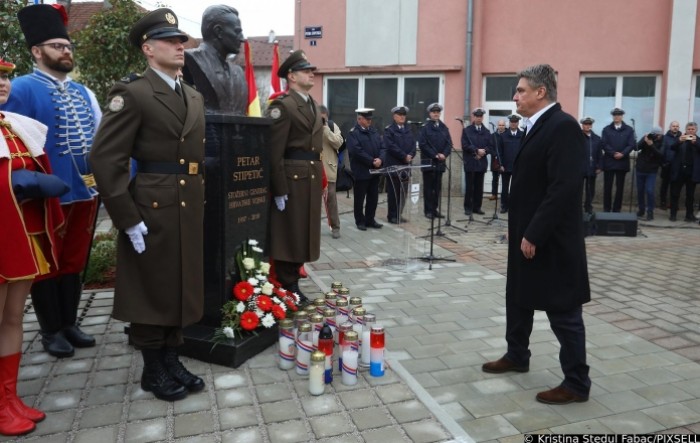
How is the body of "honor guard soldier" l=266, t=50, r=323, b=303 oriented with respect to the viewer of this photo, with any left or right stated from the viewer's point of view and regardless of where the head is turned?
facing the viewer and to the right of the viewer

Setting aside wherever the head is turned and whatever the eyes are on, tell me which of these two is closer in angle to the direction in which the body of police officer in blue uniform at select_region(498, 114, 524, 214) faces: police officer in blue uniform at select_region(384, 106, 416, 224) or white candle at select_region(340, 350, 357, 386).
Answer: the white candle

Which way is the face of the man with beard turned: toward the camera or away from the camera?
toward the camera

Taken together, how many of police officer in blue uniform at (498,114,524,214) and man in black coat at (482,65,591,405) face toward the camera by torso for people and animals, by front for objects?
1

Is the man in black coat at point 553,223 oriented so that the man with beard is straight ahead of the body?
yes

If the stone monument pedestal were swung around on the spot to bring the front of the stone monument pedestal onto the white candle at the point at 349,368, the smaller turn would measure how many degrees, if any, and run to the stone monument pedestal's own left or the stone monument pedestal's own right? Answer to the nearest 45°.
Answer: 0° — it already faces it

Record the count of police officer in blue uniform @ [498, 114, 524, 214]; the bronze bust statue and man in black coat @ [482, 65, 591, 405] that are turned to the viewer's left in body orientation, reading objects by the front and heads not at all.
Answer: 1

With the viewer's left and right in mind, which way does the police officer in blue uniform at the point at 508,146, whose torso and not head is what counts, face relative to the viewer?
facing the viewer

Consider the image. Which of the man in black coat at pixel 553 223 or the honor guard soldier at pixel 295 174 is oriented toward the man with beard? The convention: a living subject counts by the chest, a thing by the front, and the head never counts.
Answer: the man in black coat

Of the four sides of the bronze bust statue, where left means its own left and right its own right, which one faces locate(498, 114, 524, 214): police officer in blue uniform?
left

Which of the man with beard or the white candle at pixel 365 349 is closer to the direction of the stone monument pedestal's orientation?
the white candle

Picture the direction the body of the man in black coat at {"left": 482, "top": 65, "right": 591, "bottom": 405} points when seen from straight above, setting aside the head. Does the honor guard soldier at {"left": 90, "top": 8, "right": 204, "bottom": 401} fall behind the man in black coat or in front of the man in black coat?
in front

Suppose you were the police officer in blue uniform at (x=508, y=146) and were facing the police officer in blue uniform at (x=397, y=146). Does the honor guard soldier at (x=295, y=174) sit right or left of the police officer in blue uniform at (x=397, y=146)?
left

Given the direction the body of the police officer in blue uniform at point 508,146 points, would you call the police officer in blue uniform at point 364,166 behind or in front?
in front
